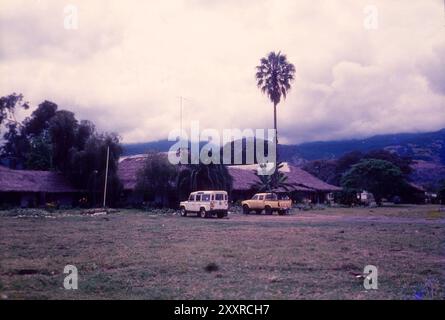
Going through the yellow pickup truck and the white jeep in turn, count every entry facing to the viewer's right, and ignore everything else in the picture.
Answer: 0

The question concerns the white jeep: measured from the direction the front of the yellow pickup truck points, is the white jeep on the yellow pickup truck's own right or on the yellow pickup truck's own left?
on the yellow pickup truck's own left

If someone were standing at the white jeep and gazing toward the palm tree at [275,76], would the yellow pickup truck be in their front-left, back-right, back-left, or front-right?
front-right

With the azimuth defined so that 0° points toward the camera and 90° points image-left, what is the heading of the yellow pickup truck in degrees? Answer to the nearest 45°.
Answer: approximately 135°

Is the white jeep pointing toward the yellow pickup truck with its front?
no

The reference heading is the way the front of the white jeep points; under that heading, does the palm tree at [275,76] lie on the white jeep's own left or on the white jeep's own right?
on the white jeep's own right

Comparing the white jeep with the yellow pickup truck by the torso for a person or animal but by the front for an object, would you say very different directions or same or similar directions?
same or similar directions
